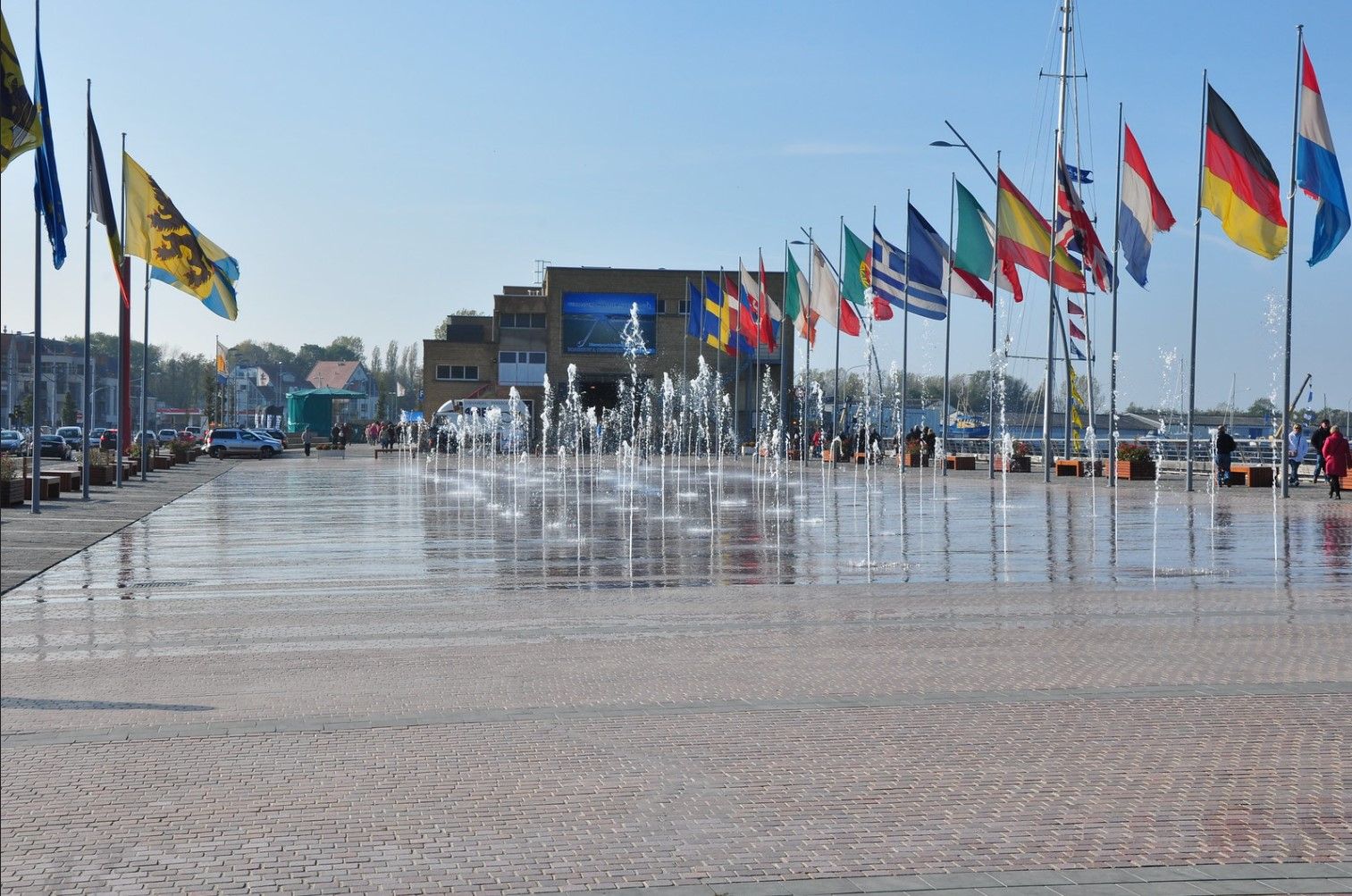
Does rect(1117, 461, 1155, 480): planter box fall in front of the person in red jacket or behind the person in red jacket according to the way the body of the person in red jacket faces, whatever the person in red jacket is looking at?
in front

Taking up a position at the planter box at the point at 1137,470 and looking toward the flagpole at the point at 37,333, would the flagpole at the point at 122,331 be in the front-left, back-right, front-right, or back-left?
front-right
